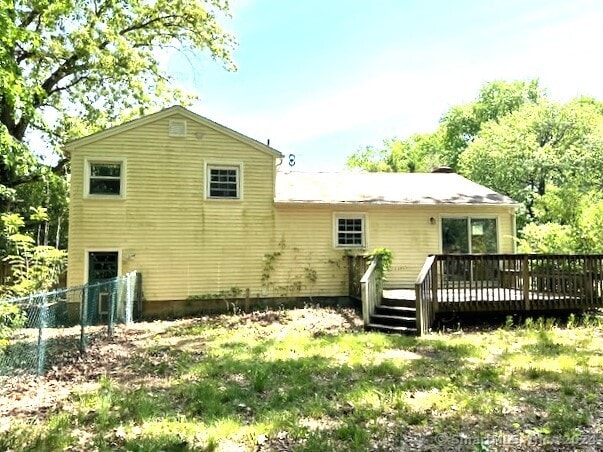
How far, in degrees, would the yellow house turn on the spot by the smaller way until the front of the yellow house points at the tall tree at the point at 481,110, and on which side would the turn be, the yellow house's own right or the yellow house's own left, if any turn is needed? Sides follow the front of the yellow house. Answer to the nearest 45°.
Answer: approximately 45° to the yellow house's own right

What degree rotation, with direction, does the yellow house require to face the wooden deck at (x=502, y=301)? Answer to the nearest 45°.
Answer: approximately 135° to its right

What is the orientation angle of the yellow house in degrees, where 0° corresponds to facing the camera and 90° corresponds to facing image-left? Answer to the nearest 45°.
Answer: approximately 180°

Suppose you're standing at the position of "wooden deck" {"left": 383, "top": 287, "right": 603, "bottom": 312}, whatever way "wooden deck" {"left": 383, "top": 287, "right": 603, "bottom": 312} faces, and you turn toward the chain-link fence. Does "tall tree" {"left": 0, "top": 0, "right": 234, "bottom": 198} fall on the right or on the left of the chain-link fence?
right

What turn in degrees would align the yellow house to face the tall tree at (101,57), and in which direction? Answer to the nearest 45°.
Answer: approximately 45° to its left

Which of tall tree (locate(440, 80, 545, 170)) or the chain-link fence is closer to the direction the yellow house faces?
the tall tree

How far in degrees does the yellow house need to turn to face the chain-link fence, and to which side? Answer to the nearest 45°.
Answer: approximately 180°

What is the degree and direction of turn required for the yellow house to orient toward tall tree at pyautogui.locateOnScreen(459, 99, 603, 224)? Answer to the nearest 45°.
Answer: approximately 45° to its right

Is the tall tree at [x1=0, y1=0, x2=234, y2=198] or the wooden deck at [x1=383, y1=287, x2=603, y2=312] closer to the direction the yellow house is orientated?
the tall tree
